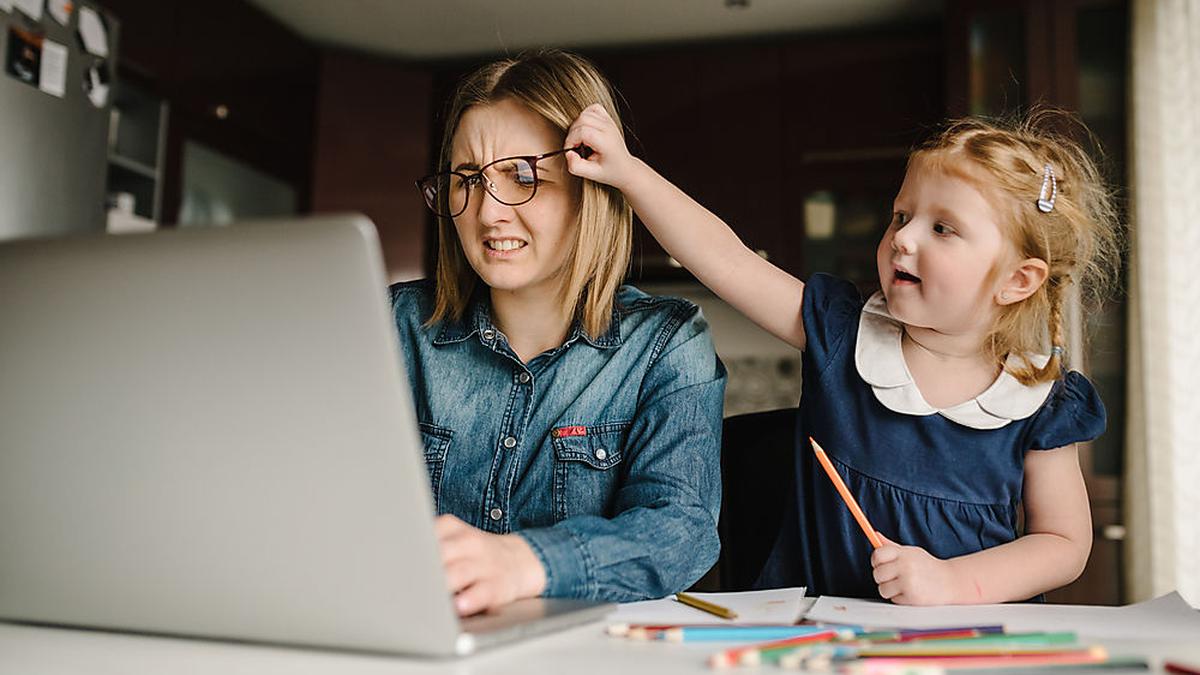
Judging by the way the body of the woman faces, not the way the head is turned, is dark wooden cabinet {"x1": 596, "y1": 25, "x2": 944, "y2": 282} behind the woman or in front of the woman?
behind

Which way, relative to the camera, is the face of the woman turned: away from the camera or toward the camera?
toward the camera

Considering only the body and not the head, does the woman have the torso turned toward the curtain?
no

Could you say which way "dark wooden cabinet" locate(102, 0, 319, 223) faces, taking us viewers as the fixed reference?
facing the viewer and to the right of the viewer

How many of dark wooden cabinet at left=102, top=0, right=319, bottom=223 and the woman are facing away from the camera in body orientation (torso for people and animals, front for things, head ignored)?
0

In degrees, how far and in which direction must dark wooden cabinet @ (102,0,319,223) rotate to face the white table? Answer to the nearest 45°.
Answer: approximately 45° to its right

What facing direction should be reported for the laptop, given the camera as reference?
facing away from the viewer and to the right of the viewer

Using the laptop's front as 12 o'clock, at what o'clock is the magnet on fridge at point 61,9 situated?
The magnet on fridge is roughly at 10 o'clock from the laptop.

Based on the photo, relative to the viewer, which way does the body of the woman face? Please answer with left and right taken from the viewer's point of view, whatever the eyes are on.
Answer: facing the viewer and to the left of the viewer

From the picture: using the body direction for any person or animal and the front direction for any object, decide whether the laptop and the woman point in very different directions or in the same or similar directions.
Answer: very different directions

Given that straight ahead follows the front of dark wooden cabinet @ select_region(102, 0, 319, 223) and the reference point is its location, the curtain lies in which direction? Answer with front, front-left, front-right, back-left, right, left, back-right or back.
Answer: front

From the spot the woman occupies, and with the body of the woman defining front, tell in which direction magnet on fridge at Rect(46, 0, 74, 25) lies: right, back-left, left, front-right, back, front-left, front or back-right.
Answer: right

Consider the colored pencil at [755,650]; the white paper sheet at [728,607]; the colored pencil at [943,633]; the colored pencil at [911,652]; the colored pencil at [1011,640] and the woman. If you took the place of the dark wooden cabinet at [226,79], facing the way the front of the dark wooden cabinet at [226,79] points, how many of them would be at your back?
0

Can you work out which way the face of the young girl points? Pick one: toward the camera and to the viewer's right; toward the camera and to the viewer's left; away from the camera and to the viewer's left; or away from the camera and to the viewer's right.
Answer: toward the camera and to the viewer's left
